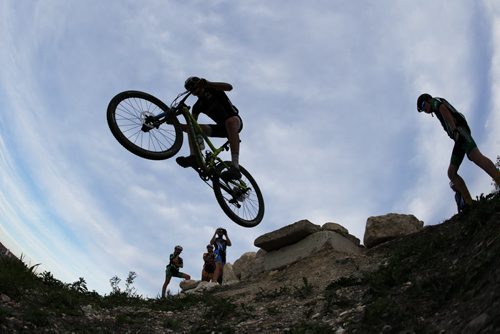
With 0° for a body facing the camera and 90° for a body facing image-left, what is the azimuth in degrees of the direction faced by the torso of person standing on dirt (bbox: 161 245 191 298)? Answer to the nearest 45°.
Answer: approximately 315°

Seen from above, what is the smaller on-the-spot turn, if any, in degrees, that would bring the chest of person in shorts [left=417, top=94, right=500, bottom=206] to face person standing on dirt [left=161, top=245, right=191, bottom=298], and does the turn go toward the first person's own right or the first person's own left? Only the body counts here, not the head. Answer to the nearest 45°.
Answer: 0° — they already face them

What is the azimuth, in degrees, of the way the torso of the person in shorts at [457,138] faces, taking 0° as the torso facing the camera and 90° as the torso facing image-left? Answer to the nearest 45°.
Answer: approximately 90°

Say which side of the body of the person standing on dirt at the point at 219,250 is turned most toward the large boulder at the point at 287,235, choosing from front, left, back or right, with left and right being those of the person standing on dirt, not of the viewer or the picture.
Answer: left

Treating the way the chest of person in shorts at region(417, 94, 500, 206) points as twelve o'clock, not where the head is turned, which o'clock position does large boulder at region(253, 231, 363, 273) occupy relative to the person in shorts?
The large boulder is roughly at 1 o'clock from the person in shorts.

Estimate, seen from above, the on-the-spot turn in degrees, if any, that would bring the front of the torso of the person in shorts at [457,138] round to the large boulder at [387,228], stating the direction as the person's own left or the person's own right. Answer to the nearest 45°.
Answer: approximately 45° to the person's own right

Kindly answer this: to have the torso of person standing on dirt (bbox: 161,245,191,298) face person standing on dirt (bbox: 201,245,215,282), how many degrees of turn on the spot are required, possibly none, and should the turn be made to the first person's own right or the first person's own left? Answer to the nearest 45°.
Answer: approximately 45° to the first person's own left

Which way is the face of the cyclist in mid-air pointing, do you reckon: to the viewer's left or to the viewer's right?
to the viewer's left

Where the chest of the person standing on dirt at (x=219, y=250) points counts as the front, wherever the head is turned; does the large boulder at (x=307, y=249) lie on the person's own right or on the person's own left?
on the person's own left
